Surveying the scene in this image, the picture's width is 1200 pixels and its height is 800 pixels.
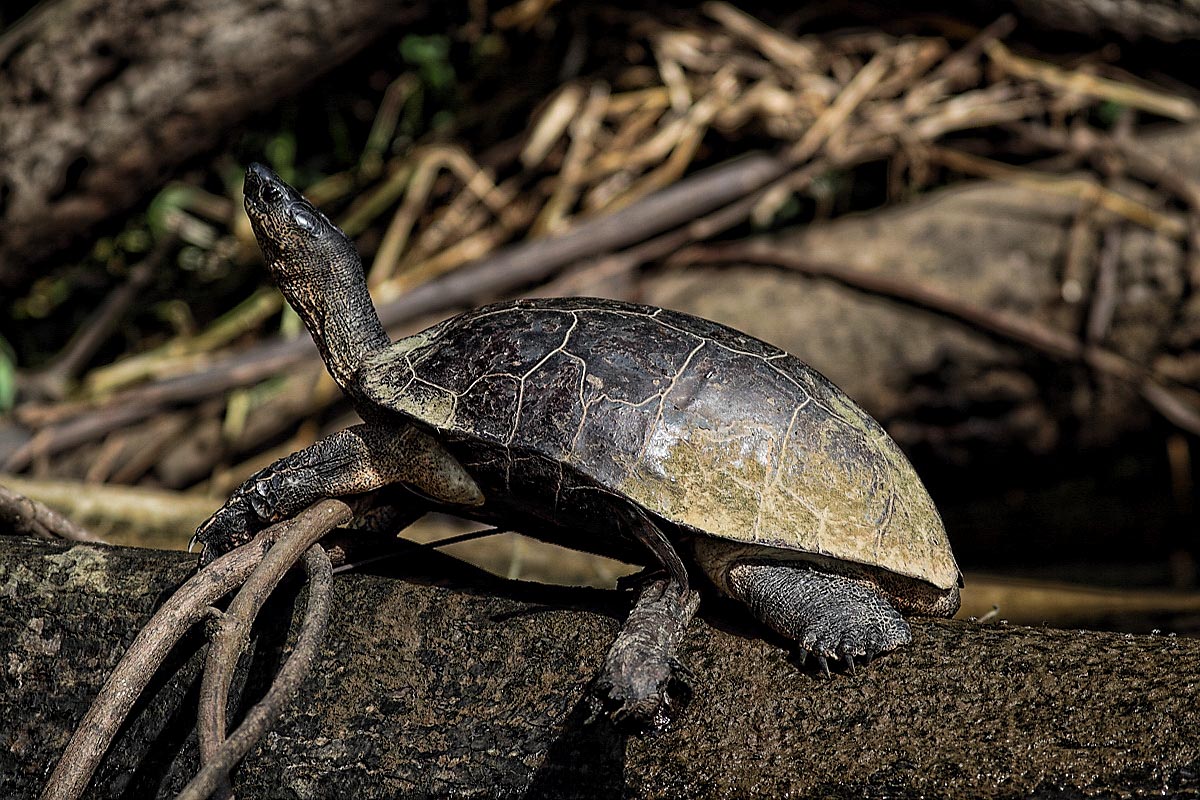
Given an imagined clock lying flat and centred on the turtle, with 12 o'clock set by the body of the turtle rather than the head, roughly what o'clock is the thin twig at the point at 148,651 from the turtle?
The thin twig is roughly at 12 o'clock from the turtle.

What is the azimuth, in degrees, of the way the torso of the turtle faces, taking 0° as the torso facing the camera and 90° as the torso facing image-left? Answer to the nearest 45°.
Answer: approximately 90°

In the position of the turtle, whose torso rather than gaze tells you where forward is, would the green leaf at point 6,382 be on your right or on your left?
on your right

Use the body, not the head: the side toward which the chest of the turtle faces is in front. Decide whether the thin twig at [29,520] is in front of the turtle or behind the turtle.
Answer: in front
